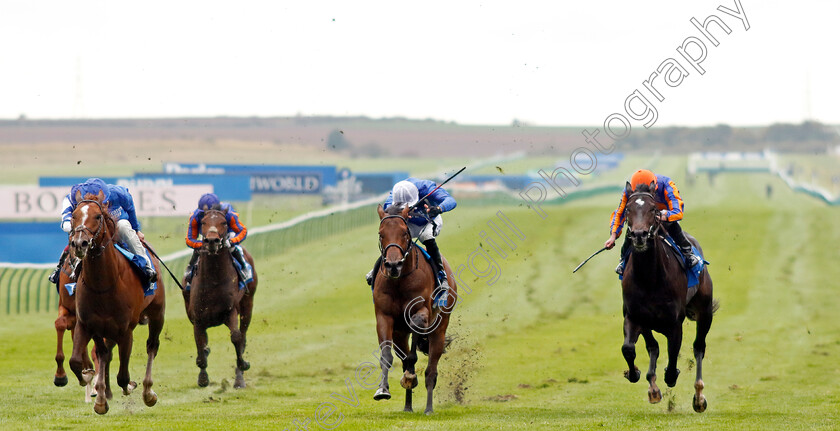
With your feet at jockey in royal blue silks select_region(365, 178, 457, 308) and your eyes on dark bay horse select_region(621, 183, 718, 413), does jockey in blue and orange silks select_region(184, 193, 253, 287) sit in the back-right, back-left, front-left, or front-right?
back-left

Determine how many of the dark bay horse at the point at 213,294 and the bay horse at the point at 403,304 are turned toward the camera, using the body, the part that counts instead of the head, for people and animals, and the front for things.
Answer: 2
